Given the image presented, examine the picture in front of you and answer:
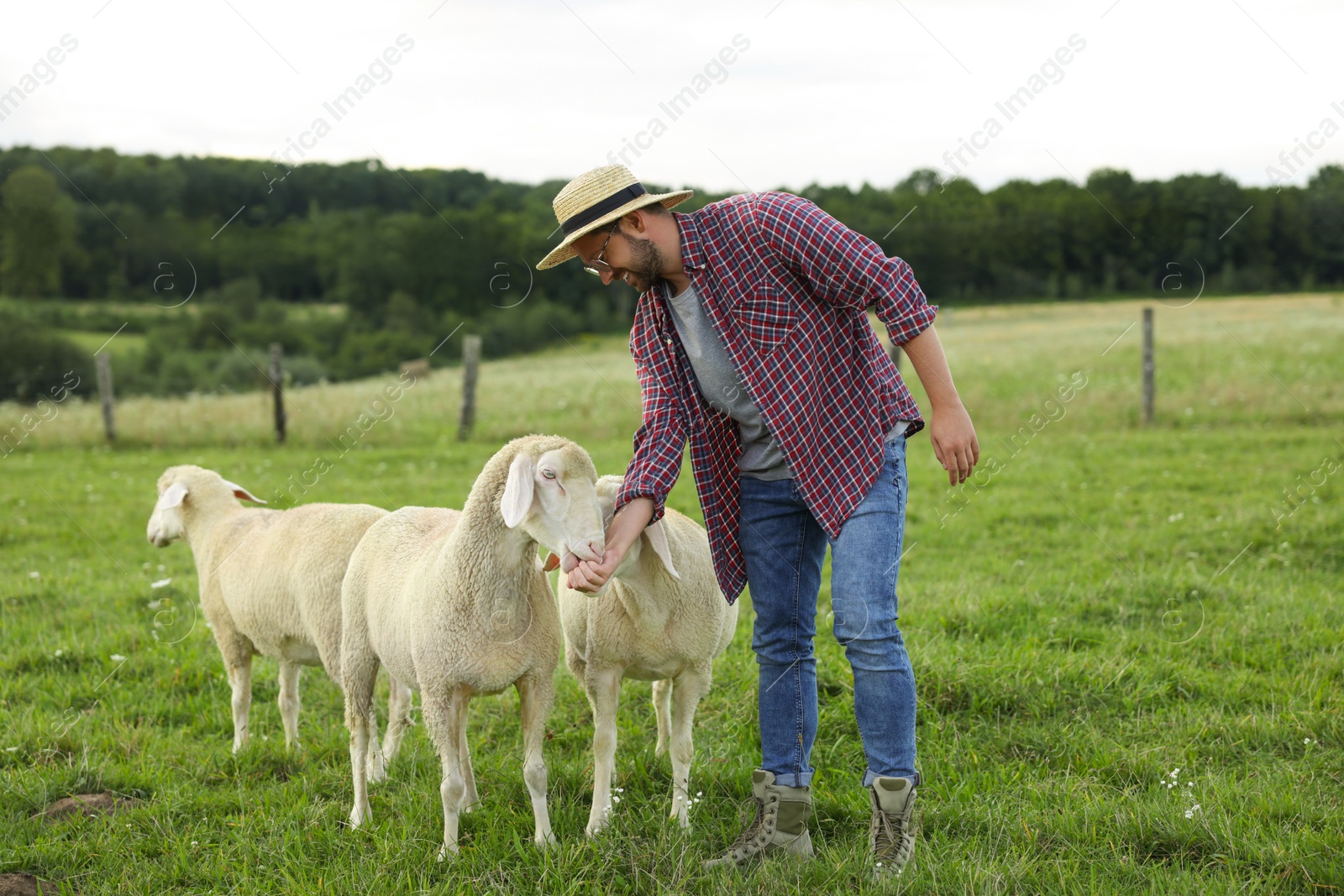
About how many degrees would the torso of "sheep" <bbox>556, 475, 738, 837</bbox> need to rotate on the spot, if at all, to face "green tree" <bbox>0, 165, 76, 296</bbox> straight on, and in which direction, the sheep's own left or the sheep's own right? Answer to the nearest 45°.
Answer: approximately 135° to the sheep's own right

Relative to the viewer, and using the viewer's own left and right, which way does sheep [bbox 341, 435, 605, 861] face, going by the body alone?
facing the viewer and to the right of the viewer

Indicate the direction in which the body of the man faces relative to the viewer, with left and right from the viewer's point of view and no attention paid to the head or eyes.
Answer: facing the viewer and to the left of the viewer

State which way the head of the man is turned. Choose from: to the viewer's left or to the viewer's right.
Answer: to the viewer's left

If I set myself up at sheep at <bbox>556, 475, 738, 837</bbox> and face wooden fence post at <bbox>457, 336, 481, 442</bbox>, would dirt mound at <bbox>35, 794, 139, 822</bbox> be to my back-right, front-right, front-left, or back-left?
front-left

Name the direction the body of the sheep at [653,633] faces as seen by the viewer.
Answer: toward the camera

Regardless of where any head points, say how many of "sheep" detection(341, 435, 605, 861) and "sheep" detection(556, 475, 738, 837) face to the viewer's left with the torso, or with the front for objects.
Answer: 0

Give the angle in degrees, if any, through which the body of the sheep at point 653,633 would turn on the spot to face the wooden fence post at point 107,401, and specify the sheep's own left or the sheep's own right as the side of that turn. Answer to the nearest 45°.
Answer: approximately 135° to the sheep's own right

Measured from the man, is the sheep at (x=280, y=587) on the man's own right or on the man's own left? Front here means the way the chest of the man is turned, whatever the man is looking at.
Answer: on the man's own right

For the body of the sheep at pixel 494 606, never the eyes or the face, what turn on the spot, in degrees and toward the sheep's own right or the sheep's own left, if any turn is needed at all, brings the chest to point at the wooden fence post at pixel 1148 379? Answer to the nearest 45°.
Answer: approximately 90° to the sheep's own left

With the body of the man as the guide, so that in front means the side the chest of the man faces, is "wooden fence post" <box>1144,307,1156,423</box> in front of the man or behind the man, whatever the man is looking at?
behind

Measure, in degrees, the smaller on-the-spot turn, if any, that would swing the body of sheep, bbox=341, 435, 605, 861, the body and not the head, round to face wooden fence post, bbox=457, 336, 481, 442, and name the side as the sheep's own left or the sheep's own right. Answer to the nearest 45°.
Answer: approximately 135° to the sheep's own left
